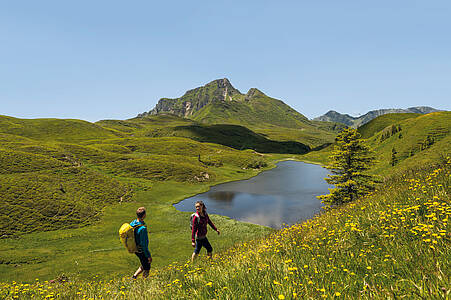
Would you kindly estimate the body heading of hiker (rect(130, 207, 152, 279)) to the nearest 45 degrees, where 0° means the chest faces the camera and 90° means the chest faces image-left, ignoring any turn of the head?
approximately 270°

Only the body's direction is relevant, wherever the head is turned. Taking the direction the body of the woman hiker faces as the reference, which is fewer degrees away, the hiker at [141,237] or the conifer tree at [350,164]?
the hiker

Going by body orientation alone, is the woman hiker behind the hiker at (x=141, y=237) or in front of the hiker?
in front

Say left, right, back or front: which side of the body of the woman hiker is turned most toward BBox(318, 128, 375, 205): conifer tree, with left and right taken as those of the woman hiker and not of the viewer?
back

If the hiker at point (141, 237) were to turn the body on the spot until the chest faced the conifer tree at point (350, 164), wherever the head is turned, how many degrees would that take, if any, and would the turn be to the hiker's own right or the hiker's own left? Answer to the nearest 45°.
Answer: approximately 45° to the hiker's own left

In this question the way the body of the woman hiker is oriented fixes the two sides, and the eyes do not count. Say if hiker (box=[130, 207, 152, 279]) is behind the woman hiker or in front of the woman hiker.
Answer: in front

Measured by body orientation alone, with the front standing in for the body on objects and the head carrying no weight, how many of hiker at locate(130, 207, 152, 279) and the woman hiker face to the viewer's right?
1
